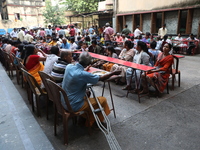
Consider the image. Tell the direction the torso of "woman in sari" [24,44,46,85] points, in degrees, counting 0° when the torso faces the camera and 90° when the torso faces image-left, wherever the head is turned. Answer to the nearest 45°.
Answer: approximately 225°

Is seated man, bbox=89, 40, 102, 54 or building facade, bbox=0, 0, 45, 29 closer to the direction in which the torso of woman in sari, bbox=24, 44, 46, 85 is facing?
the seated man

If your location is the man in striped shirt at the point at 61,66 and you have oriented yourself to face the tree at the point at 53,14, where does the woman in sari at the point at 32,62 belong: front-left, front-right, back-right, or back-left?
front-left

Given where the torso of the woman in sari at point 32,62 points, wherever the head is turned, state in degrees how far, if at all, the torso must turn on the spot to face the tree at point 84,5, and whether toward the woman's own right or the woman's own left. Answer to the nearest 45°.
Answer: approximately 45° to the woman's own left

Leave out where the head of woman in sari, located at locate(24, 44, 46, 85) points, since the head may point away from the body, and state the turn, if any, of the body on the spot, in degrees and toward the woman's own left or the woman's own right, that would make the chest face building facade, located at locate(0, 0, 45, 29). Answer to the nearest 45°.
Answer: approximately 45° to the woman's own left

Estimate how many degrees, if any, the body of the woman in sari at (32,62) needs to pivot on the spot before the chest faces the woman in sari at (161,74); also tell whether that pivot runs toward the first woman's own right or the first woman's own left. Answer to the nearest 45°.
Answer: approximately 45° to the first woman's own right

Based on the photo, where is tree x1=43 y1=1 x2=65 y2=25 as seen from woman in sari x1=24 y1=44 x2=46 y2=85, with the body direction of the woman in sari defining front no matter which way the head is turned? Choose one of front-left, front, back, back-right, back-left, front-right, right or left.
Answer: front-left

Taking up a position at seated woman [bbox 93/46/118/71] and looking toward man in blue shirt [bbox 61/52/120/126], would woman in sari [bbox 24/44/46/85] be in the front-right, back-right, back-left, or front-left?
front-right

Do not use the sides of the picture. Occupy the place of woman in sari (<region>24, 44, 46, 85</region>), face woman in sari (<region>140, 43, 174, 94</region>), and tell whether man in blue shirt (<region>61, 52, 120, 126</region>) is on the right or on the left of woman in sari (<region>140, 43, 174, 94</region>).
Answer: right

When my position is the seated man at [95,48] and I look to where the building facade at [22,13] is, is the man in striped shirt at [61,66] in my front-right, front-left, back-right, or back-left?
back-left

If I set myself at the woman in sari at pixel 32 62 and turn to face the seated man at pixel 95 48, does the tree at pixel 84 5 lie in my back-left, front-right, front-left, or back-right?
front-left

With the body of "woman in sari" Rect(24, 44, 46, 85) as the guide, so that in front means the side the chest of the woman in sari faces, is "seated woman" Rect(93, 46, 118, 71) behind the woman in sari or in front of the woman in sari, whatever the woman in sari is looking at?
in front
